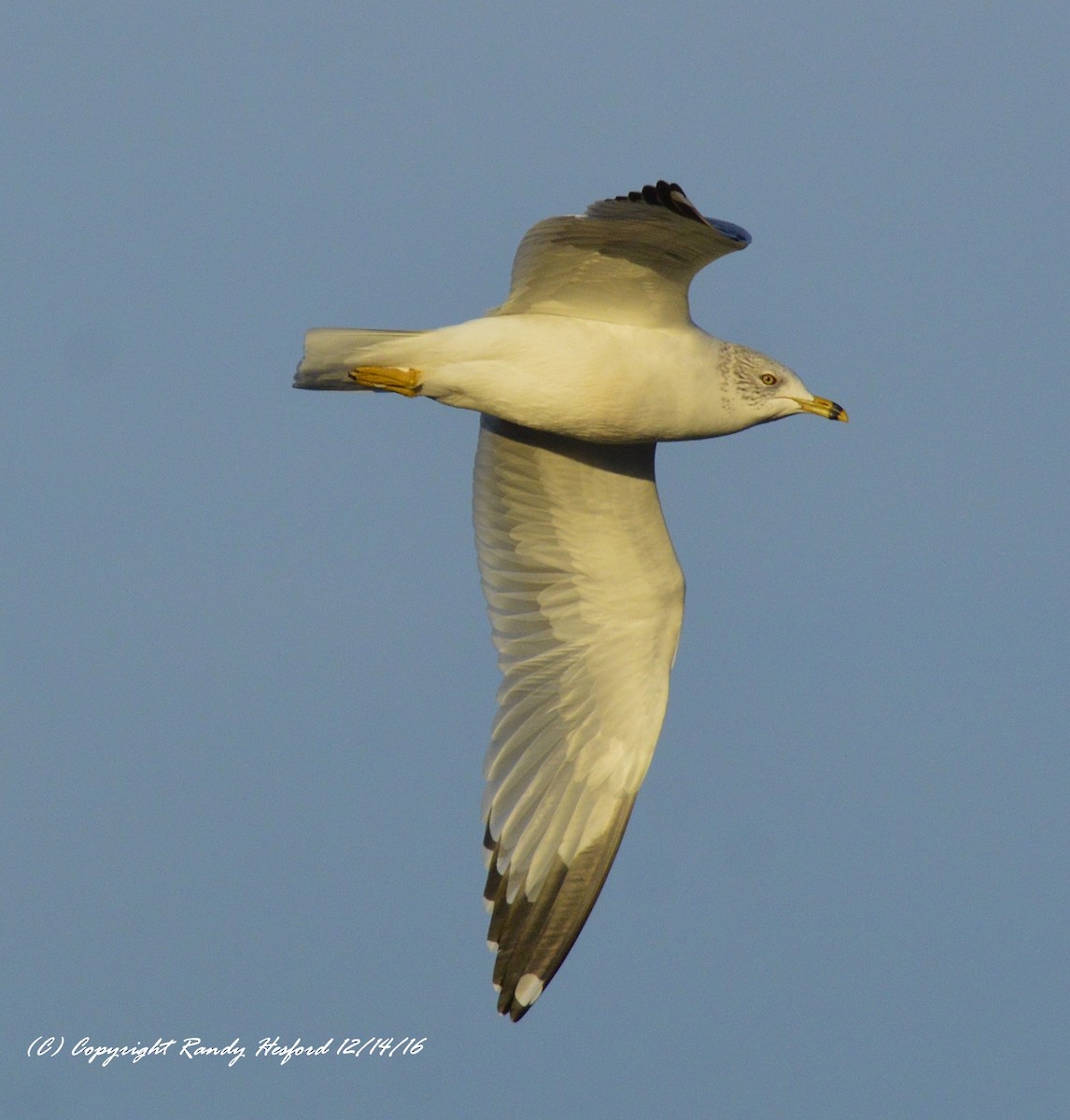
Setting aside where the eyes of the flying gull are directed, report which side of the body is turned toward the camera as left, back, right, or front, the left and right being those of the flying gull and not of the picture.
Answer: right
